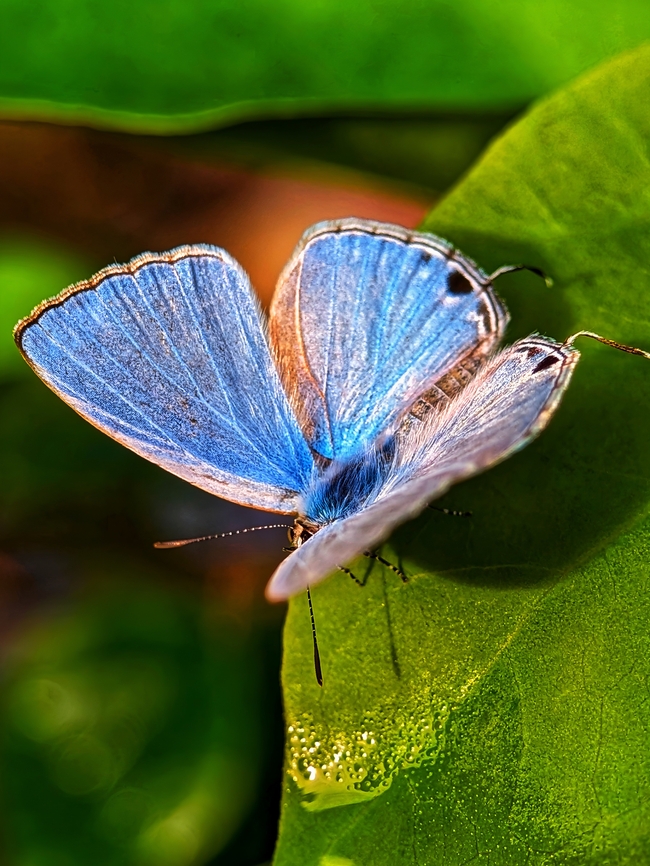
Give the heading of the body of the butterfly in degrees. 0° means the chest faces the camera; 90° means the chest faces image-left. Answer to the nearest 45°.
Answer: approximately 45°
